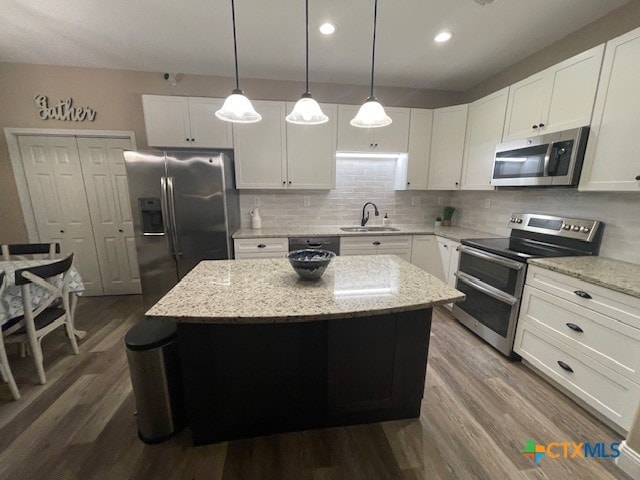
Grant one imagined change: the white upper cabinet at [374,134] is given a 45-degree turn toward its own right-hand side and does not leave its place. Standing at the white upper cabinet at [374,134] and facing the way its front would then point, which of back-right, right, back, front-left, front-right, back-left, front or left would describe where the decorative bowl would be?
front-left

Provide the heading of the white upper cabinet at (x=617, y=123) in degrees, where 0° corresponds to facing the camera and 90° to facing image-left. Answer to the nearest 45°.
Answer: approximately 45°

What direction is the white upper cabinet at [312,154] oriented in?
toward the camera

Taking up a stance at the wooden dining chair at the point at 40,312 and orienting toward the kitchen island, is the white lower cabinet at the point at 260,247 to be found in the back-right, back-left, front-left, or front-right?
front-left

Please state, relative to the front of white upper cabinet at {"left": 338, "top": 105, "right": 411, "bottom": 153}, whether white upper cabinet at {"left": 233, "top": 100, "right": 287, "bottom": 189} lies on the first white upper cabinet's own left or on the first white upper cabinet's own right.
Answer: on the first white upper cabinet's own right

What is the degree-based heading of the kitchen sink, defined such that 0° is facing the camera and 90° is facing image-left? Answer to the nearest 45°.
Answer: approximately 0°

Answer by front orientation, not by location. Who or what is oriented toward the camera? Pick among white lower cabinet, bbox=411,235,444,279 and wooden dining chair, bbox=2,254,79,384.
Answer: the white lower cabinet

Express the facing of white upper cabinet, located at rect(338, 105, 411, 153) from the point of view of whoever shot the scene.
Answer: facing the viewer

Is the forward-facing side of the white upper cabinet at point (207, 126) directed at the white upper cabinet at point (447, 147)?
no

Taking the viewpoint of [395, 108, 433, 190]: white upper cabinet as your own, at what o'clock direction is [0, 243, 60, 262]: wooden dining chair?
The wooden dining chair is roughly at 2 o'clock from the white upper cabinet.

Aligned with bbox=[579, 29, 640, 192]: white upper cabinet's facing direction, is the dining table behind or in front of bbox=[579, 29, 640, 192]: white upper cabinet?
in front

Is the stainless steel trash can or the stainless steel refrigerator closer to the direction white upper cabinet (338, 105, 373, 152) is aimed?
the stainless steel trash can

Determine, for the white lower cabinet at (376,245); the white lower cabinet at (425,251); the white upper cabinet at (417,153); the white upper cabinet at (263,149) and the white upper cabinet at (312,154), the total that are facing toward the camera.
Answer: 5

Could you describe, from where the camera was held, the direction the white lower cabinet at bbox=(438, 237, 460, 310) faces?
facing the viewer and to the left of the viewer

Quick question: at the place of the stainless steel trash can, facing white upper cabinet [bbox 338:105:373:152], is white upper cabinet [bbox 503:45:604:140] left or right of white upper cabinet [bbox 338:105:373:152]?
right
